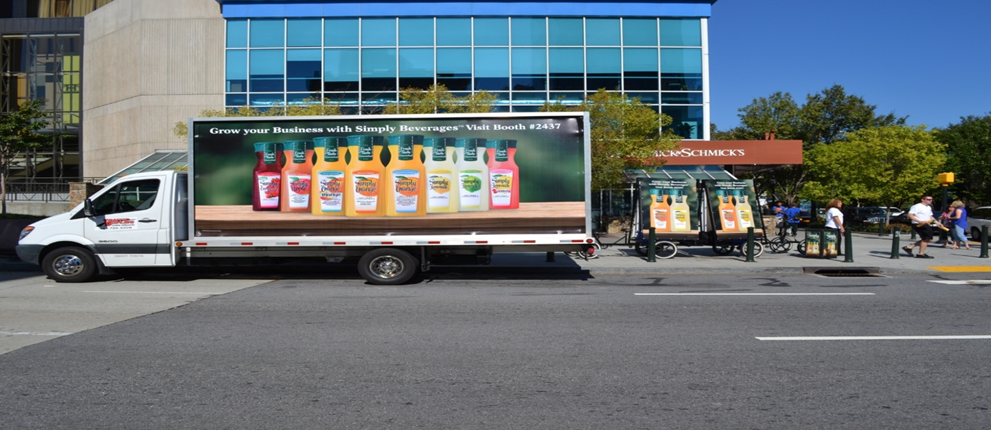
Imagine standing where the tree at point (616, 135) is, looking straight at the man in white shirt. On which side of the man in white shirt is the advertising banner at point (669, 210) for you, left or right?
right

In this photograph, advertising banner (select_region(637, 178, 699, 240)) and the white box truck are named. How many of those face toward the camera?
1

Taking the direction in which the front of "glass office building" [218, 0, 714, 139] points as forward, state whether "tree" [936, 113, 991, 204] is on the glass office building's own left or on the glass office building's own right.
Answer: on the glass office building's own left

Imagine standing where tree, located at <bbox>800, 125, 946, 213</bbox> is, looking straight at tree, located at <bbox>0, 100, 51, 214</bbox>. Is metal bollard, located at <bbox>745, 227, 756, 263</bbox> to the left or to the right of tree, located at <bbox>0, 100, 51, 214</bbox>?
left

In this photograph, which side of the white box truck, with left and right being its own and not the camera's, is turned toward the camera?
left

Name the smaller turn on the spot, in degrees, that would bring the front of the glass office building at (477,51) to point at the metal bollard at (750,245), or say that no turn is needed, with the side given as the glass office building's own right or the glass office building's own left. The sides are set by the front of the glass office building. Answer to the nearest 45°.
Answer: approximately 45° to the glass office building's own left

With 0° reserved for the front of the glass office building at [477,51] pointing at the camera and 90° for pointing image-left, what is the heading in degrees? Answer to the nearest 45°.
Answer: approximately 0°

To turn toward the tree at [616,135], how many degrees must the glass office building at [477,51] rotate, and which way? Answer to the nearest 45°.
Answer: approximately 45° to its left

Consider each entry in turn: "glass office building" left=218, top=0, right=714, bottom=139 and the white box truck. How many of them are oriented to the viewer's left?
1

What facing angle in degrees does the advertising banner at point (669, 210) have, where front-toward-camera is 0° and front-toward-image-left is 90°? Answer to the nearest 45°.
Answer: approximately 0°

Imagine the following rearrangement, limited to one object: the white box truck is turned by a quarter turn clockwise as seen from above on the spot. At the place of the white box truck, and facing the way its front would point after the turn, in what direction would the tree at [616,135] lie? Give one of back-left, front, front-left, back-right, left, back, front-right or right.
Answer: front-right

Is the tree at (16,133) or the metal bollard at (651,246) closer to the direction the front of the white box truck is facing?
the tree

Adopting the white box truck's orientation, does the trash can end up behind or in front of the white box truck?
behind

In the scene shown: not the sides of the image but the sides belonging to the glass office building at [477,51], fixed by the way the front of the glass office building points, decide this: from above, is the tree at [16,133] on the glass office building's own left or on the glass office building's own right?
on the glass office building's own right

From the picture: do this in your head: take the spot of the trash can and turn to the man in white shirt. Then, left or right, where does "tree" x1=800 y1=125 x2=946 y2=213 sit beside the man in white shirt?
left

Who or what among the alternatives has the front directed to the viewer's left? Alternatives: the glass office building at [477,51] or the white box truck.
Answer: the white box truck
